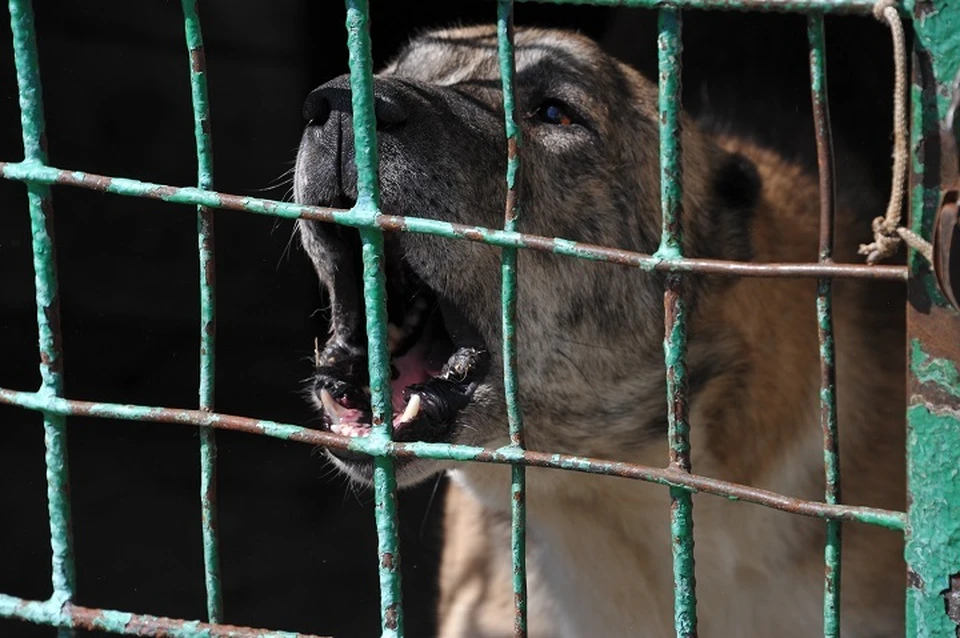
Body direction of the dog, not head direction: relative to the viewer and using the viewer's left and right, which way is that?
facing the viewer and to the left of the viewer

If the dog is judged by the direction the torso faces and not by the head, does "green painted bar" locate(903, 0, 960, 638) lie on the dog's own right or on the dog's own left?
on the dog's own left
